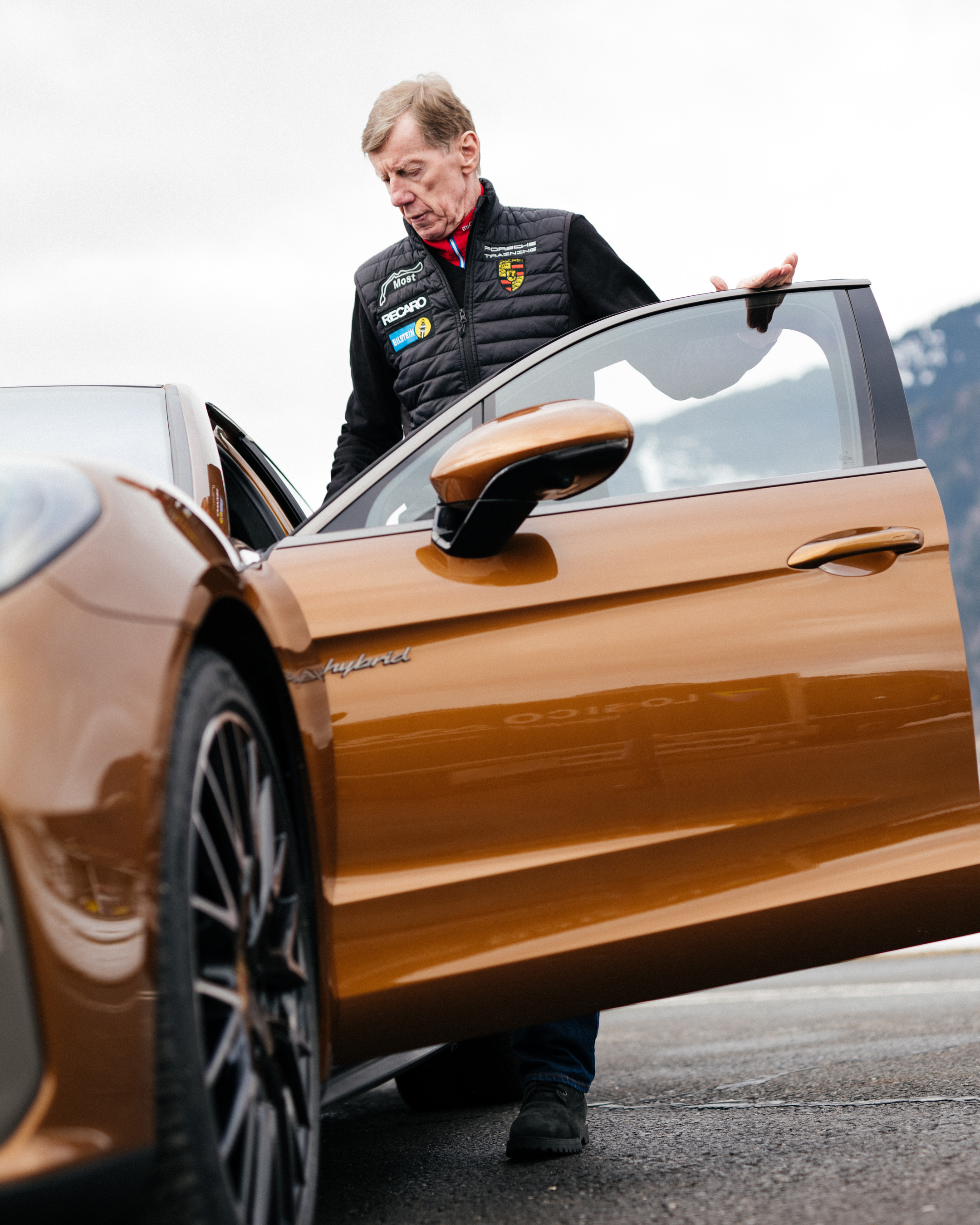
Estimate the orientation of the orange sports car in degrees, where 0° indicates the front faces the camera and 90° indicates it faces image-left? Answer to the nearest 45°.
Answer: approximately 0°

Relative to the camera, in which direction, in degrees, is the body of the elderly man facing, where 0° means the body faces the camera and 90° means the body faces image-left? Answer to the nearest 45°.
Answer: approximately 0°
